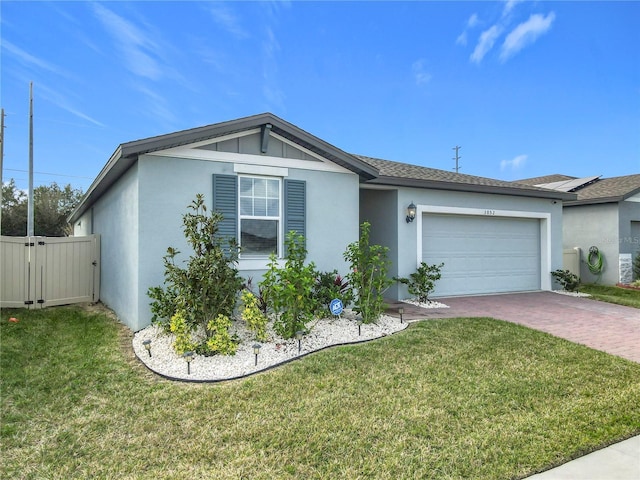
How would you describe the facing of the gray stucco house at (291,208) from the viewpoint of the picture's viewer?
facing the viewer and to the right of the viewer

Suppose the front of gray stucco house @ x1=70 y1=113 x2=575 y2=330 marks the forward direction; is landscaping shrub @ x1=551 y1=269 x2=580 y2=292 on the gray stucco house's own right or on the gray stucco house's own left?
on the gray stucco house's own left

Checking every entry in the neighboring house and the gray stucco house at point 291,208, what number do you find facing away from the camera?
0

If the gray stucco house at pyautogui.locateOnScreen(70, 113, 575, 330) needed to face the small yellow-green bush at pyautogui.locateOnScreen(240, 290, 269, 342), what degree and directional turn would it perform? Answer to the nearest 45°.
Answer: approximately 45° to its right

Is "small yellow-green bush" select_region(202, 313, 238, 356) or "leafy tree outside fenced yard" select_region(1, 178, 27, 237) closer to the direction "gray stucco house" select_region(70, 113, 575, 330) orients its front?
the small yellow-green bush

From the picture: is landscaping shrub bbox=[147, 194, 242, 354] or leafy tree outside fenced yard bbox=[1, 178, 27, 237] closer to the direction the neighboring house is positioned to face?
the landscaping shrub

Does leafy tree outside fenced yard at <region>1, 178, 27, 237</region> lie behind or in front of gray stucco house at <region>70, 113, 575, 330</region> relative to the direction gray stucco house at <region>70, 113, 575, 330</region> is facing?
behind
